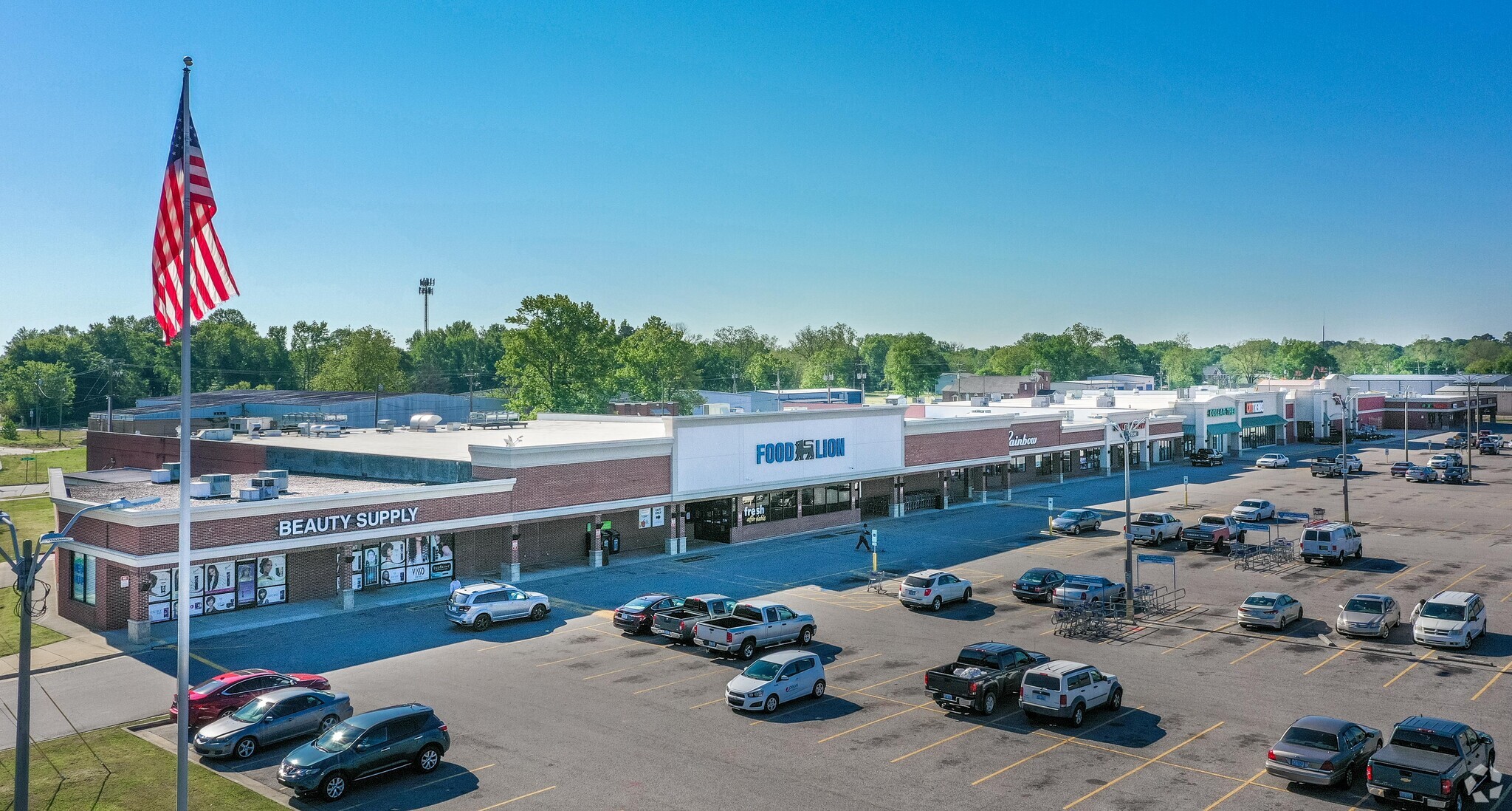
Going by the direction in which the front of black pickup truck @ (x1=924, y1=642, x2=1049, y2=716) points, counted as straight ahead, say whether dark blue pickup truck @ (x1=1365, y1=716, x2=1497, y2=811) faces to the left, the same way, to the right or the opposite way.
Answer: the same way

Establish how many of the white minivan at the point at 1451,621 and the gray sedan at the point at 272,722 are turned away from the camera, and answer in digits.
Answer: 0

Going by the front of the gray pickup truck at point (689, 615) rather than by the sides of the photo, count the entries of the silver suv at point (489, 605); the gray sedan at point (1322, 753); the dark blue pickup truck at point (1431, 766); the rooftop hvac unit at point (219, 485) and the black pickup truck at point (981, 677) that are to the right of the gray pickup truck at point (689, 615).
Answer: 3

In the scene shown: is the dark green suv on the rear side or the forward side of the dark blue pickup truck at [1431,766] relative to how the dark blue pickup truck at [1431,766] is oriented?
on the rear side

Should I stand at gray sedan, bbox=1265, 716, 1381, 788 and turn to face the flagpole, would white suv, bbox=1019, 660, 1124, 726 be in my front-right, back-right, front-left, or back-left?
front-right

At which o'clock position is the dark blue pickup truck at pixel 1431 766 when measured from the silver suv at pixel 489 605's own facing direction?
The dark blue pickup truck is roughly at 3 o'clock from the silver suv.

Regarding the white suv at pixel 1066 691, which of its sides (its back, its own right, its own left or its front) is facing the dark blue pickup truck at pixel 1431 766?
right

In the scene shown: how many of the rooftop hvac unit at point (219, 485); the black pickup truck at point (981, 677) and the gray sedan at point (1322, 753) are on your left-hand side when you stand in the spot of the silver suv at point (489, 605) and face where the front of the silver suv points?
1

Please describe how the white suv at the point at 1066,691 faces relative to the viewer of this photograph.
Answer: facing away from the viewer and to the right of the viewer

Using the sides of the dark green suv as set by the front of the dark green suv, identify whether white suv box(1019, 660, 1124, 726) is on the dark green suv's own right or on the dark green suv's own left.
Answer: on the dark green suv's own left

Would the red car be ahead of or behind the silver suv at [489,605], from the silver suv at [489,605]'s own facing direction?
behind

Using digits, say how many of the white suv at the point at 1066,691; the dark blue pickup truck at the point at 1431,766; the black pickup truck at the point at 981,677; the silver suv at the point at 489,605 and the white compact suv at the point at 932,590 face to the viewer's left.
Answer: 0
